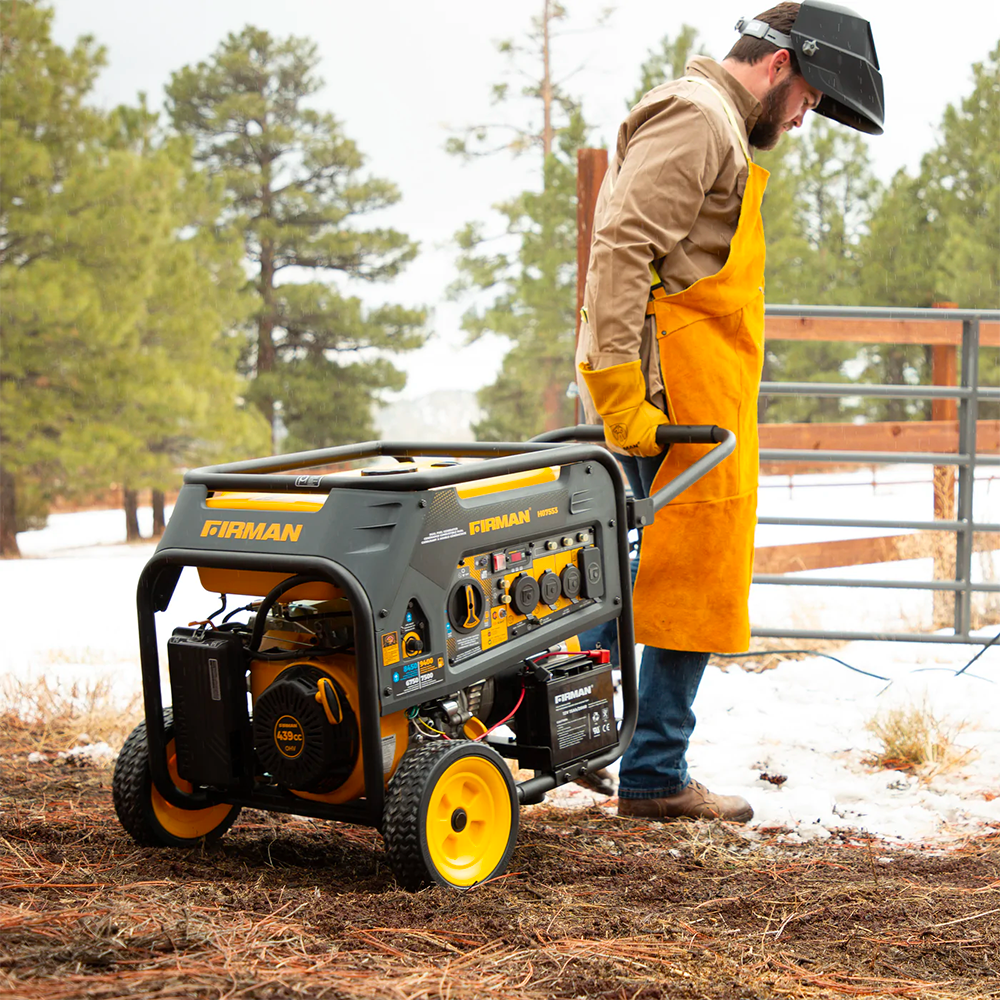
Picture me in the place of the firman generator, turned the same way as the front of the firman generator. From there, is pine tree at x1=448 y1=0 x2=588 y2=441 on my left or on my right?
on my left

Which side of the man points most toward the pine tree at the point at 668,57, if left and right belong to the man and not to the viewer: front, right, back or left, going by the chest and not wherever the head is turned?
left

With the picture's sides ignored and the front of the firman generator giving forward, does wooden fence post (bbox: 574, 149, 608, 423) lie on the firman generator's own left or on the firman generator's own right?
on the firman generator's own left

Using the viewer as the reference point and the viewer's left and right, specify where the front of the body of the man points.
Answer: facing to the right of the viewer

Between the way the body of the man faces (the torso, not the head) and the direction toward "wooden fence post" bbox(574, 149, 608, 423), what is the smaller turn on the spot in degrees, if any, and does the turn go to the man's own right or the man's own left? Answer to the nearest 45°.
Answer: approximately 90° to the man's own left

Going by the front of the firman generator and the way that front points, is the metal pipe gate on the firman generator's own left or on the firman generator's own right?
on the firman generator's own left

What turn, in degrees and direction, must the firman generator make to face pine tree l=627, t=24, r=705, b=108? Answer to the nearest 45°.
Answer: approximately 135° to its left

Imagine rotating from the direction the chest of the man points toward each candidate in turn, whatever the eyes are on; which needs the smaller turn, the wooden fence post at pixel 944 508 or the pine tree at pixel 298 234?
the wooden fence post

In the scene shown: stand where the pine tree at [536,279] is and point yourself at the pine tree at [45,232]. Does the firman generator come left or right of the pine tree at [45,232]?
left

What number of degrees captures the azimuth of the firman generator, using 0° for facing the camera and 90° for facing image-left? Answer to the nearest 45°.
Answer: approximately 315°
